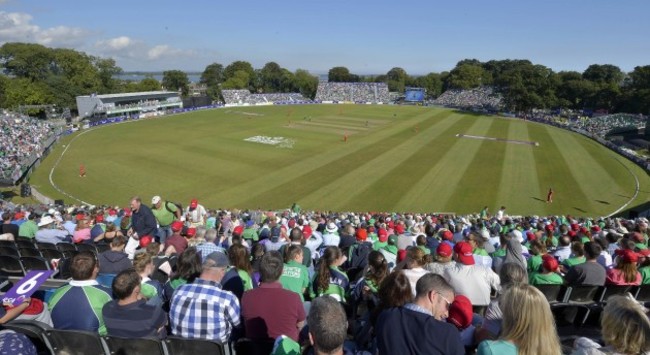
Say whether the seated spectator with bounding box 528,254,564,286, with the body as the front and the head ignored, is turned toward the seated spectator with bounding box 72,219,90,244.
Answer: no

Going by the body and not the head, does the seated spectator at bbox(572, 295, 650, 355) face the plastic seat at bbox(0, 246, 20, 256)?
no

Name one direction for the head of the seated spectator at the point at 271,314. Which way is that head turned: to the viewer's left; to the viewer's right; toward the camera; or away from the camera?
away from the camera

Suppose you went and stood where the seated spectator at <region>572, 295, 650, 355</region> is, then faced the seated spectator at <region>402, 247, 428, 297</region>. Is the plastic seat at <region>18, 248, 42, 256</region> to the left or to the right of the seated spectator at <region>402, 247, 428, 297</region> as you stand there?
left

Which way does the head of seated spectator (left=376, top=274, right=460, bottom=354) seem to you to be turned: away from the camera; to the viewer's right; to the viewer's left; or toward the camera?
to the viewer's right

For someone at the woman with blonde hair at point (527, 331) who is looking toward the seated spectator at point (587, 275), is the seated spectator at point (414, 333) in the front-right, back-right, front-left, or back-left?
back-left

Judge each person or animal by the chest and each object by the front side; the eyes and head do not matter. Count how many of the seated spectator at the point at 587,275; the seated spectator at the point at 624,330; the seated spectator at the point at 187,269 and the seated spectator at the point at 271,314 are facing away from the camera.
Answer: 4

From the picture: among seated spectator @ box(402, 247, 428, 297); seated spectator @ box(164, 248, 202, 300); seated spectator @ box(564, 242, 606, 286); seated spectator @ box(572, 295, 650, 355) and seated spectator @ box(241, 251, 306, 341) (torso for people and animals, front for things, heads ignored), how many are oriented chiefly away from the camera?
5

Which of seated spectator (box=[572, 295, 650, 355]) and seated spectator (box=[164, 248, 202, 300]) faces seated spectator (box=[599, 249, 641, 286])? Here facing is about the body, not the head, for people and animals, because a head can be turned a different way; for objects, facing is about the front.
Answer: seated spectator (box=[572, 295, 650, 355])

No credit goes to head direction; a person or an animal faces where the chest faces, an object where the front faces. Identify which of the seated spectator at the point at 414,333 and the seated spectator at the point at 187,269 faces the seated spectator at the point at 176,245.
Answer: the seated spectator at the point at 187,269

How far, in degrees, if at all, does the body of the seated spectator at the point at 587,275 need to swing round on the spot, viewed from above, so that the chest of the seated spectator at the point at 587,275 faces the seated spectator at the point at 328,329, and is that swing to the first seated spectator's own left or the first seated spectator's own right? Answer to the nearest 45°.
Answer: approximately 180°

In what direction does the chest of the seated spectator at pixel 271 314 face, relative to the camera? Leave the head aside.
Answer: away from the camera

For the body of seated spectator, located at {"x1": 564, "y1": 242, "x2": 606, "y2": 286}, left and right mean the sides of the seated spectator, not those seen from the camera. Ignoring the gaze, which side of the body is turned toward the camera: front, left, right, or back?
back

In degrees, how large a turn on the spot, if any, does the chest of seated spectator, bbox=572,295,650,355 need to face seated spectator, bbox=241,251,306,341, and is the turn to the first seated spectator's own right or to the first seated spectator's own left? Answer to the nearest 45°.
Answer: approximately 90° to the first seated spectator's own left

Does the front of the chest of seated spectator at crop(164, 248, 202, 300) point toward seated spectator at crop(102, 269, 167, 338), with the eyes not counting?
no

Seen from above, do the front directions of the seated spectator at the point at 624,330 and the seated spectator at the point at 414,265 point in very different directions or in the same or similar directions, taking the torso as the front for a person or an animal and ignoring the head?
same or similar directions

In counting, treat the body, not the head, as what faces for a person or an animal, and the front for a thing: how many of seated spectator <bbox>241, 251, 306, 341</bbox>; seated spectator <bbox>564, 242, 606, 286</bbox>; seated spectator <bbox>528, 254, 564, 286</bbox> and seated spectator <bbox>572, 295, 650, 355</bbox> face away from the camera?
4

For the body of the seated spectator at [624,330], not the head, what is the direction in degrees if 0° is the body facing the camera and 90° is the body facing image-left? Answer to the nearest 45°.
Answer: approximately 180°

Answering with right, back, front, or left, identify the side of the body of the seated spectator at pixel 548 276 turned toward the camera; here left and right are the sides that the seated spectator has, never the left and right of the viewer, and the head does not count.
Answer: back

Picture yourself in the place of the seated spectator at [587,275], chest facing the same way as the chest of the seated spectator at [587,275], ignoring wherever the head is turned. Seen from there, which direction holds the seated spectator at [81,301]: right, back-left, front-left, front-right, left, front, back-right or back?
back-left

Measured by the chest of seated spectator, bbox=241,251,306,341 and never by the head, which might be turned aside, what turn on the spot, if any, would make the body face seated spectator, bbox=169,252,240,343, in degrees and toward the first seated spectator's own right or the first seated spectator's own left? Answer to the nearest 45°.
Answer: approximately 90° to the first seated spectator's own left

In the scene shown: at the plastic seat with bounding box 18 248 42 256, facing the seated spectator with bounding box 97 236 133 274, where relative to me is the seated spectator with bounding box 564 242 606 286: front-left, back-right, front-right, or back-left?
front-left

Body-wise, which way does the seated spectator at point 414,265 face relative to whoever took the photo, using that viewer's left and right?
facing away from the viewer
